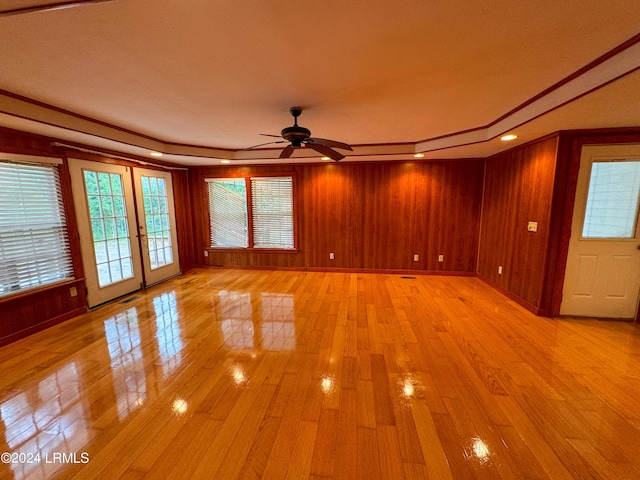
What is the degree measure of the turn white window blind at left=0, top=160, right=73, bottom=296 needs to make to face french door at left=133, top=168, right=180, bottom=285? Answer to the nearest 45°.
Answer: approximately 90° to its left

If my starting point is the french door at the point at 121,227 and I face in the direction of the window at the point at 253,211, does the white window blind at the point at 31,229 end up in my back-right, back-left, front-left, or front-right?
back-right

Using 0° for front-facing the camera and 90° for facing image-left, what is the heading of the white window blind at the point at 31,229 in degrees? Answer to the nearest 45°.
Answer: approximately 315°

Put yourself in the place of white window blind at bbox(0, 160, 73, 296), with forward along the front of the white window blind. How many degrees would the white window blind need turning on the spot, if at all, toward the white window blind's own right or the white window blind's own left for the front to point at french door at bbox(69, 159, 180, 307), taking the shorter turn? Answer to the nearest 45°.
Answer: approximately 90° to the white window blind's own left

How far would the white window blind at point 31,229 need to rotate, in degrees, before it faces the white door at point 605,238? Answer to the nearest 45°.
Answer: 0° — it already faces it
